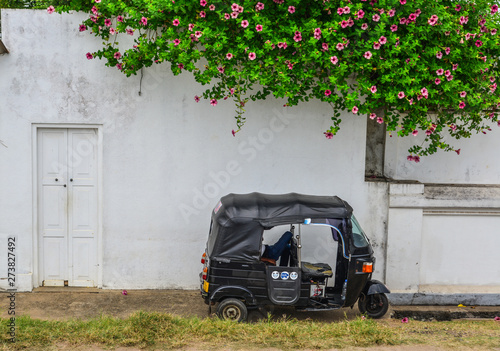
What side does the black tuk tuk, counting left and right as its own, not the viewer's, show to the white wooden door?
back

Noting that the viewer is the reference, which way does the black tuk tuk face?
facing to the right of the viewer
